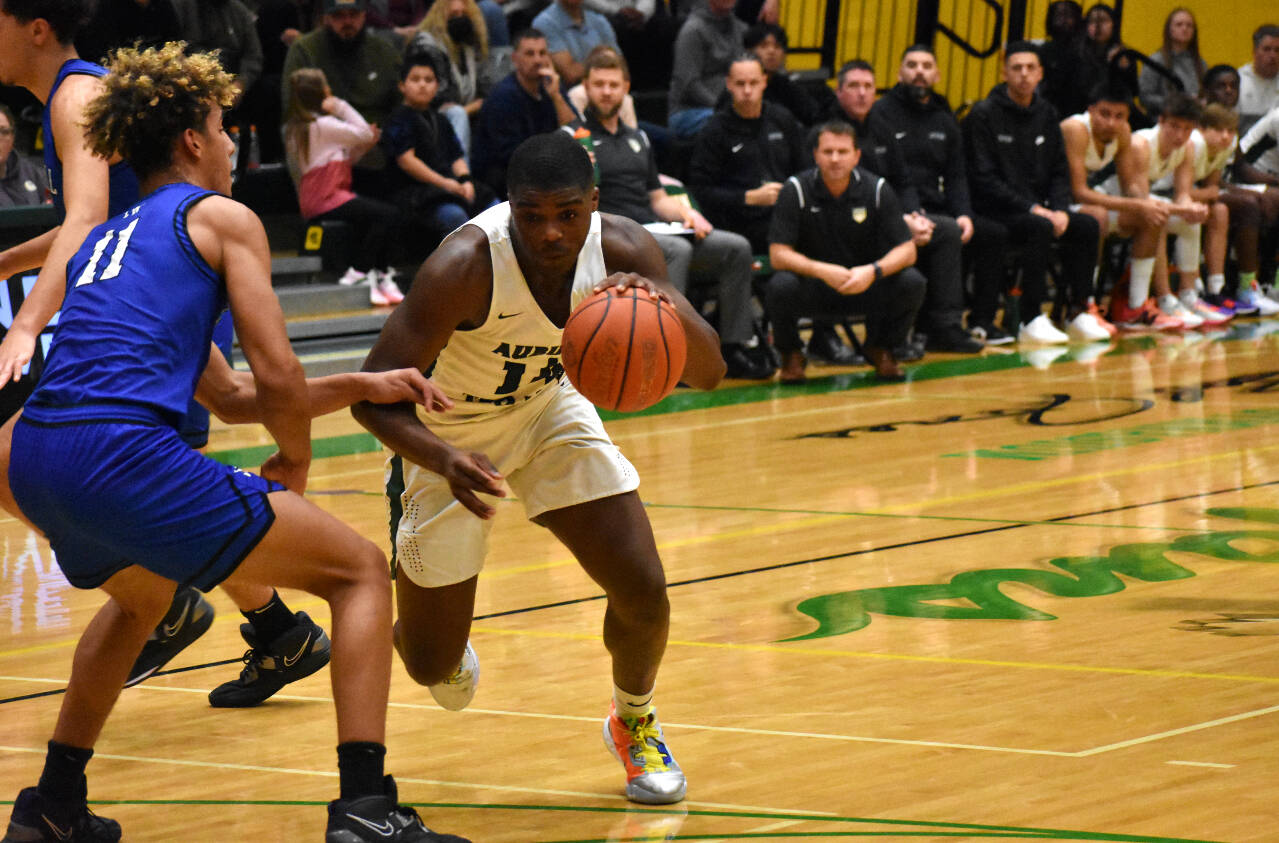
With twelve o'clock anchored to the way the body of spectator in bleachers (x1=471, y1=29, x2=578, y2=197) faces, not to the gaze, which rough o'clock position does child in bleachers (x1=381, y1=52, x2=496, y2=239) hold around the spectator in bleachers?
The child in bleachers is roughly at 4 o'clock from the spectator in bleachers.

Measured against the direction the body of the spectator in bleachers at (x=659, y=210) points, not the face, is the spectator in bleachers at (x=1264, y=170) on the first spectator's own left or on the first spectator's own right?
on the first spectator's own left

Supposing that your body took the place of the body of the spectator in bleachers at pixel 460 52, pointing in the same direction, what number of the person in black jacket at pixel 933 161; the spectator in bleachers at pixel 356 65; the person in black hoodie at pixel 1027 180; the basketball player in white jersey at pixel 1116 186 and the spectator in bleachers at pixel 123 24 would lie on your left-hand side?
3

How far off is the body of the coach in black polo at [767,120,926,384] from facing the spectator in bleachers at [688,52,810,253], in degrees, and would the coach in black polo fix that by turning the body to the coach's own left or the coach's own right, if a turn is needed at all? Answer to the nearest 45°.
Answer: approximately 135° to the coach's own right

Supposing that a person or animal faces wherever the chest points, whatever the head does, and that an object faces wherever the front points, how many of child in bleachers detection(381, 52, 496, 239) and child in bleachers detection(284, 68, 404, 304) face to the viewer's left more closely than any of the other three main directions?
0

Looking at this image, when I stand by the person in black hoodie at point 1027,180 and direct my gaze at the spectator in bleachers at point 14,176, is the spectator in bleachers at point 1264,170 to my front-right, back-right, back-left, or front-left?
back-right

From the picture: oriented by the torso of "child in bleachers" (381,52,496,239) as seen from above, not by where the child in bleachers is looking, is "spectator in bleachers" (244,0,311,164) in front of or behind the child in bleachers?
behind

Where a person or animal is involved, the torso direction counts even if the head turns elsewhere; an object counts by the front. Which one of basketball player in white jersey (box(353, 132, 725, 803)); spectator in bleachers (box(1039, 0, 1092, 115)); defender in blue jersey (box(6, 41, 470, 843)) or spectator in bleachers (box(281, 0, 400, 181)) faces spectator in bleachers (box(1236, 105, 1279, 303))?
the defender in blue jersey

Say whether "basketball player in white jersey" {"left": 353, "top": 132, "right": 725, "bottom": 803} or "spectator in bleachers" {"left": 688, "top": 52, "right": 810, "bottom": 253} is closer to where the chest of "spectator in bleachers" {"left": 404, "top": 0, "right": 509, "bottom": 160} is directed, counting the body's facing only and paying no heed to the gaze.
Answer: the basketball player in white jersey

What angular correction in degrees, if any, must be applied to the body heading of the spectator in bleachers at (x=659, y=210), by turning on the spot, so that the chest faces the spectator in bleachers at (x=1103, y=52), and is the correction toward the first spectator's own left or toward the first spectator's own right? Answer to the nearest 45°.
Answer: approximately 90° to the first spectator's own left

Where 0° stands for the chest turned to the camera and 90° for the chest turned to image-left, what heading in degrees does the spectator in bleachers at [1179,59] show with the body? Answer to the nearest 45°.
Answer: approximately 0°

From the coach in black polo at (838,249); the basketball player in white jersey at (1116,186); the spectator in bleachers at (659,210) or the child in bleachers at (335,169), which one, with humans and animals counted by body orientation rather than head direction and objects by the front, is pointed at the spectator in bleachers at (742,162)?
the child in bleachers
